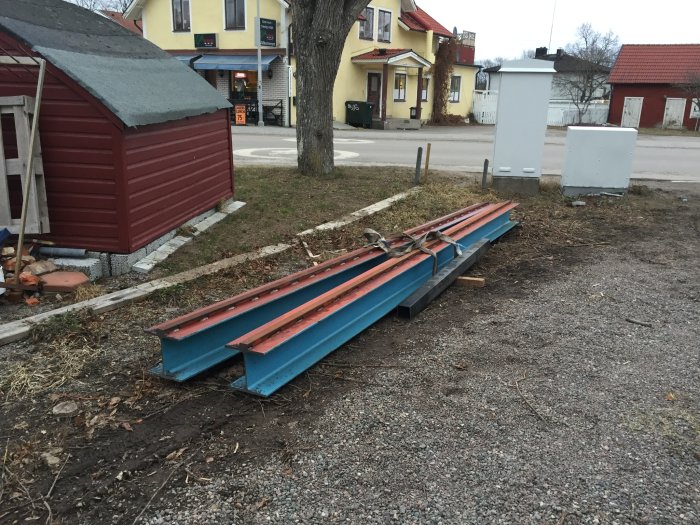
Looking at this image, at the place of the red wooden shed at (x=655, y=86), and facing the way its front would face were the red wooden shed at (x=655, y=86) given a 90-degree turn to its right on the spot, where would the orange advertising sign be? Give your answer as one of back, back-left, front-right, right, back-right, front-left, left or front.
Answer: front-left

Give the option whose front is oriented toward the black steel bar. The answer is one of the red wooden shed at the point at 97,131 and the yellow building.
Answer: the yellow building

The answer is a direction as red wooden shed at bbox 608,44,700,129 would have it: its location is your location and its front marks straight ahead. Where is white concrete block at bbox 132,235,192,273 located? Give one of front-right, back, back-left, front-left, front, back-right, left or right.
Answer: front

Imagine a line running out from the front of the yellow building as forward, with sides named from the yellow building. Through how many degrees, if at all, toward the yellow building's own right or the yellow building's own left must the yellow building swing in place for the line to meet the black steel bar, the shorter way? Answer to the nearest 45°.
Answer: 0° — it already faces it

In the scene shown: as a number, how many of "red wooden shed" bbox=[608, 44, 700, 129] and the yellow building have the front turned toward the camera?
2

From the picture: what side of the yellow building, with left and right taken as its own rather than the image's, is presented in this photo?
front

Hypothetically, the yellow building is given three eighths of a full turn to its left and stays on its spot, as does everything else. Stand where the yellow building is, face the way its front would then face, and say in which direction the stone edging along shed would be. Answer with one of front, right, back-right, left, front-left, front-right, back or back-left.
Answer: back-right

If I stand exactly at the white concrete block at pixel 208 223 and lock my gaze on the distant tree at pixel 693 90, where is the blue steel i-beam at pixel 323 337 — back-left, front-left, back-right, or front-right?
back-right

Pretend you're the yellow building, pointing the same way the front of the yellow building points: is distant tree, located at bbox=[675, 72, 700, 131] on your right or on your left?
on your left

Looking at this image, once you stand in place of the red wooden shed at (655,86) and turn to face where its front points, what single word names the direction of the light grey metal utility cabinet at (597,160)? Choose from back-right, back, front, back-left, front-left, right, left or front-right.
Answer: front

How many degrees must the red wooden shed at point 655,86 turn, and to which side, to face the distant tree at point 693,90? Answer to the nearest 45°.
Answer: approximately 45° to its left

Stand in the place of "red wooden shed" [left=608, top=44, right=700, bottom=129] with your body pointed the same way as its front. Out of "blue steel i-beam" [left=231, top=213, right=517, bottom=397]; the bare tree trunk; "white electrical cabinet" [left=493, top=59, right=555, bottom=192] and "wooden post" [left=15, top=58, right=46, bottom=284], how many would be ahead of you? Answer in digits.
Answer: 4

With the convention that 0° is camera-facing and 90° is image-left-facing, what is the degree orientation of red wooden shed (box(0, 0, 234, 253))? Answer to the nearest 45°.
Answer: approximately 45°

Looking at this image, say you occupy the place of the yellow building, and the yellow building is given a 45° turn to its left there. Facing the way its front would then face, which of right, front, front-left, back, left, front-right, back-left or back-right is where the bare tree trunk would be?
front-right

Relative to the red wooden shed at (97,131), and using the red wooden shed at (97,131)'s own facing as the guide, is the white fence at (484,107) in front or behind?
behind

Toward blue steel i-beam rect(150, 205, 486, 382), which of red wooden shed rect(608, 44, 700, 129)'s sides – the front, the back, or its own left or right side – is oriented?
front

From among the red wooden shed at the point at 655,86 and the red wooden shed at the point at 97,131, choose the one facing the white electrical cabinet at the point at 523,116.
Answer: the red wooden shed at the point at 655,86

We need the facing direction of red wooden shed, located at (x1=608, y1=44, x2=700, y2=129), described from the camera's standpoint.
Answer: facing the viewer
